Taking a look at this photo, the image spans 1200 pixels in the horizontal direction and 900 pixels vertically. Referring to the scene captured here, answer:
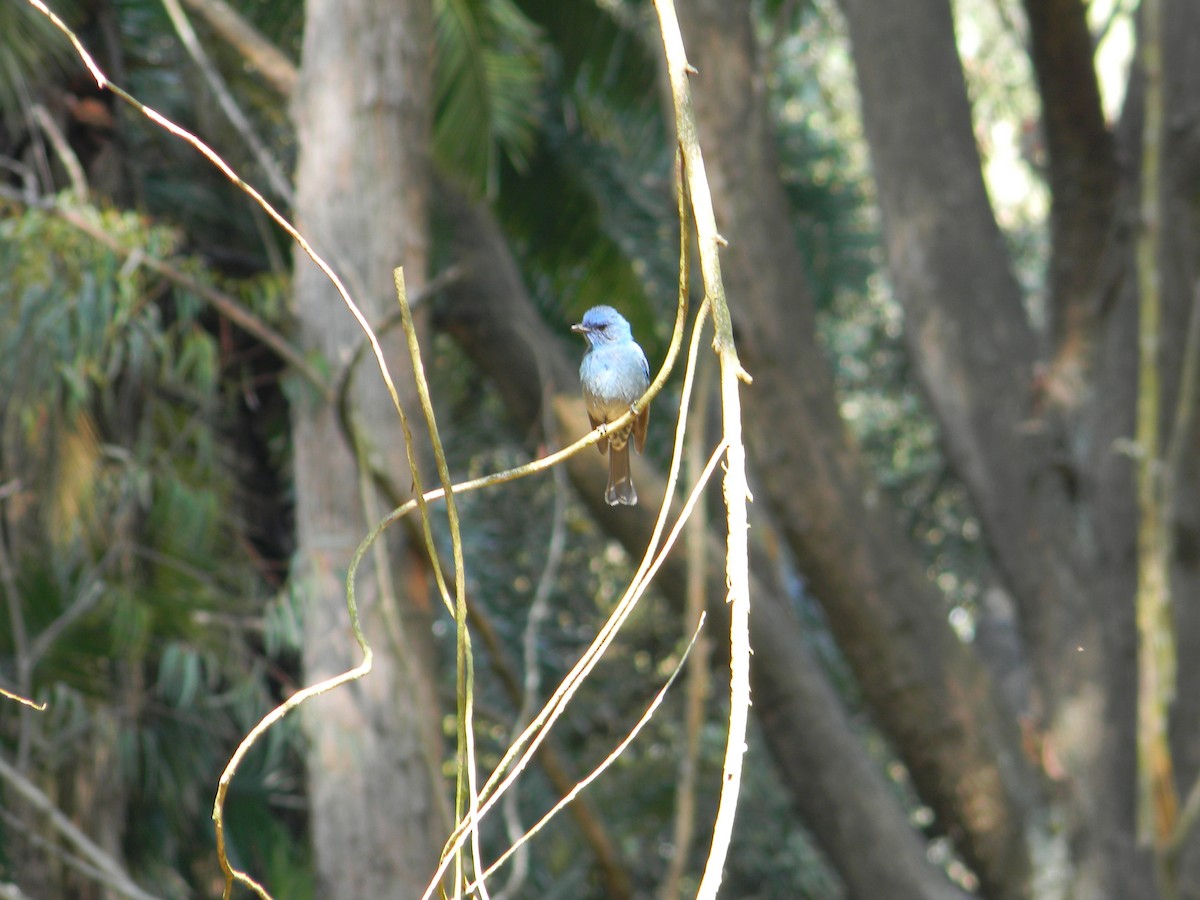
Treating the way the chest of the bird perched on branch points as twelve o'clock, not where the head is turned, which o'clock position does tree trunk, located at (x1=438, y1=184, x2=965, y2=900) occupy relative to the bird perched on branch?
The tree trunk is roughly at 5 o'clock from the bird perched on branch.

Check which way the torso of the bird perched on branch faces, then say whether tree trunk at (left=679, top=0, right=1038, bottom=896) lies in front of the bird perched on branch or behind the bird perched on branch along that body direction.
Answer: behind

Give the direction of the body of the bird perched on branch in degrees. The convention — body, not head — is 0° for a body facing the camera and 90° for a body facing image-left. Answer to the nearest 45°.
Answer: approximately 45°

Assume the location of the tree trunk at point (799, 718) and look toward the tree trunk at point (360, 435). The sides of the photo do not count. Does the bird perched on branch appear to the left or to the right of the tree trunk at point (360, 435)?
left
